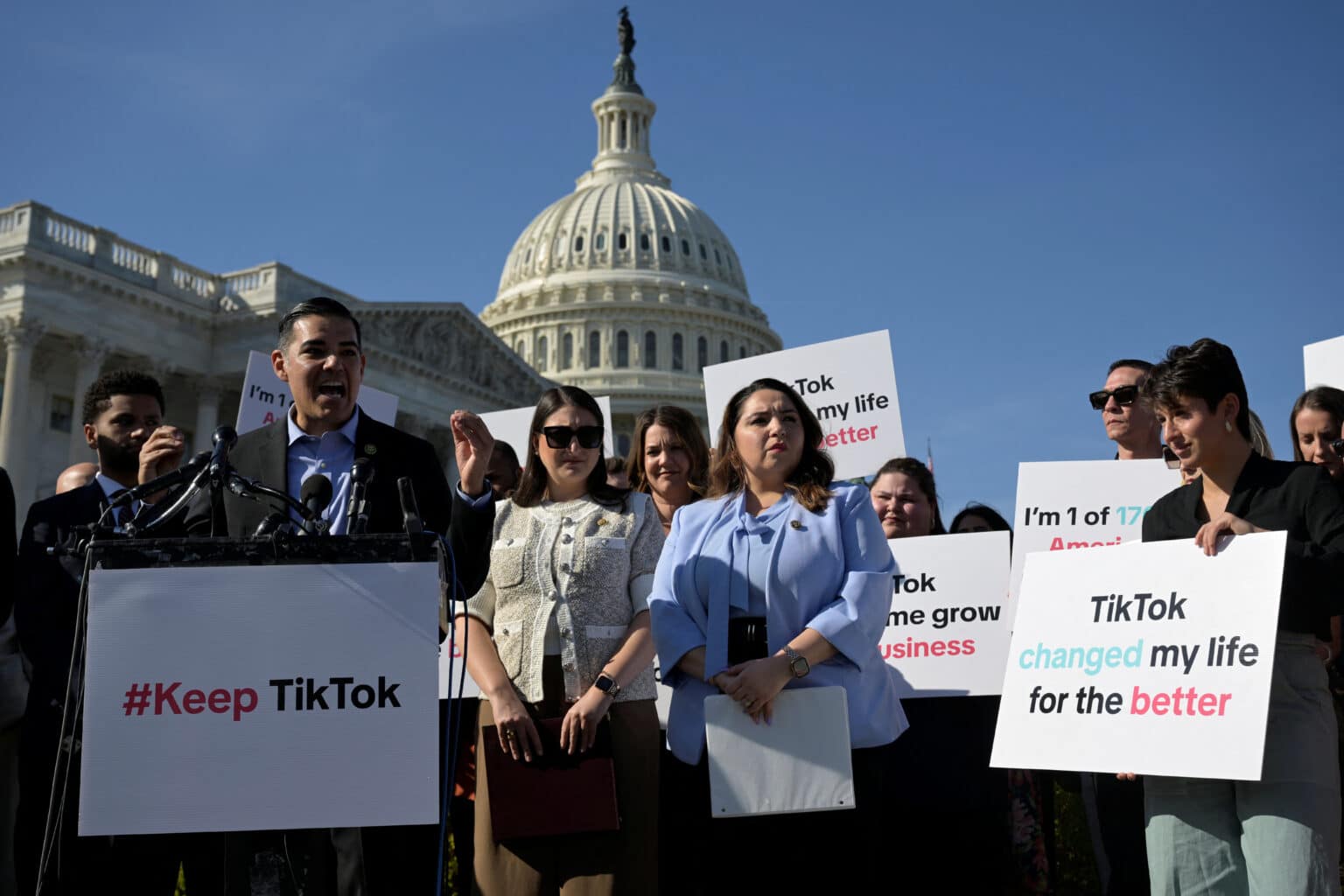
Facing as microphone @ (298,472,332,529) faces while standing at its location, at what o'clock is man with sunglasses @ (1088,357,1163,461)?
The man with sunglasses is roughly at 2 o'clock from the microphone.

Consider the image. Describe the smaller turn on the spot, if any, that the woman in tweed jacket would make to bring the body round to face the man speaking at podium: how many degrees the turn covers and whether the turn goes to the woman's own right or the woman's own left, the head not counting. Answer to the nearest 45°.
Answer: approximately 45° to the woman's own right

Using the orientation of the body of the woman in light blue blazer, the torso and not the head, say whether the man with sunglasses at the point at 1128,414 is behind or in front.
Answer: behind

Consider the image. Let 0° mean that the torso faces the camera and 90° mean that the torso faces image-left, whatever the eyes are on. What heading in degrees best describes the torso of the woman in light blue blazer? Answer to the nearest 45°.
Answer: approximately 0°

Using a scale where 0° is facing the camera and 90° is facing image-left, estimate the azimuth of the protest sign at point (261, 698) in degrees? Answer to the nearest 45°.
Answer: approximately 0°

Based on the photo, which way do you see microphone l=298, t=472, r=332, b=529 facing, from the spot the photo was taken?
facing away from the viewer

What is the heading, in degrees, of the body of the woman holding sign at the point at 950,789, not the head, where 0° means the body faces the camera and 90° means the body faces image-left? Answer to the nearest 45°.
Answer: approximately 45°

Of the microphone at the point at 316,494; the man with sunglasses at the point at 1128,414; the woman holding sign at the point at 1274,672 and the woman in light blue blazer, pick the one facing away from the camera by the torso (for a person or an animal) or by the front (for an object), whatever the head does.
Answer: the microphone
